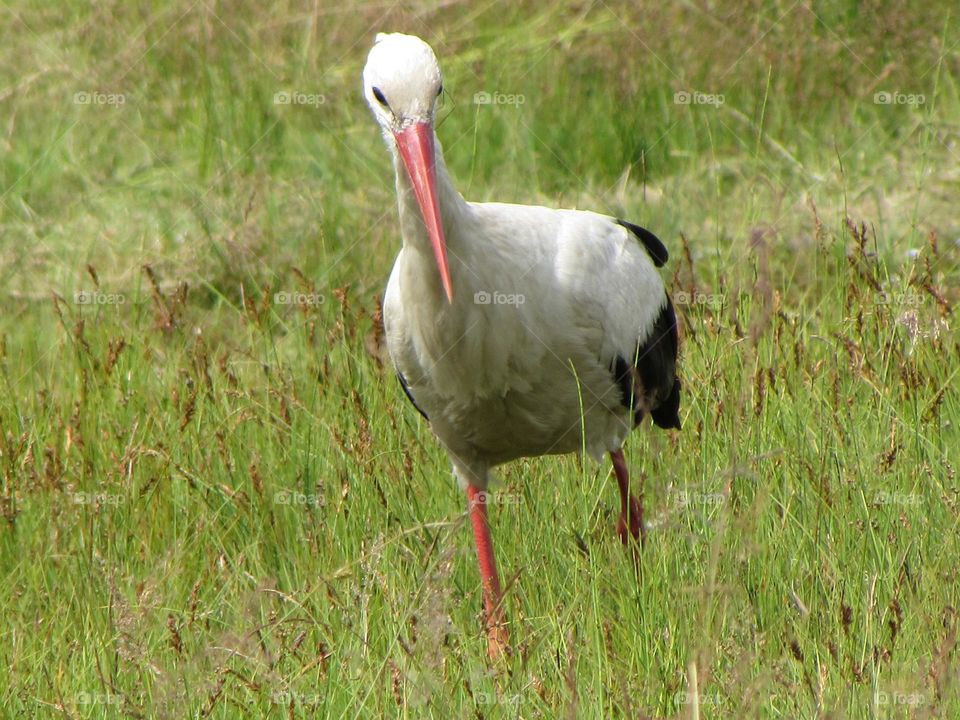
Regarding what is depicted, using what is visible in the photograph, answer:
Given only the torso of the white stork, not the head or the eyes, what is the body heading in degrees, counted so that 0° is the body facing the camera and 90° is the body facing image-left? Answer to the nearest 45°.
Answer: approximately 45°
